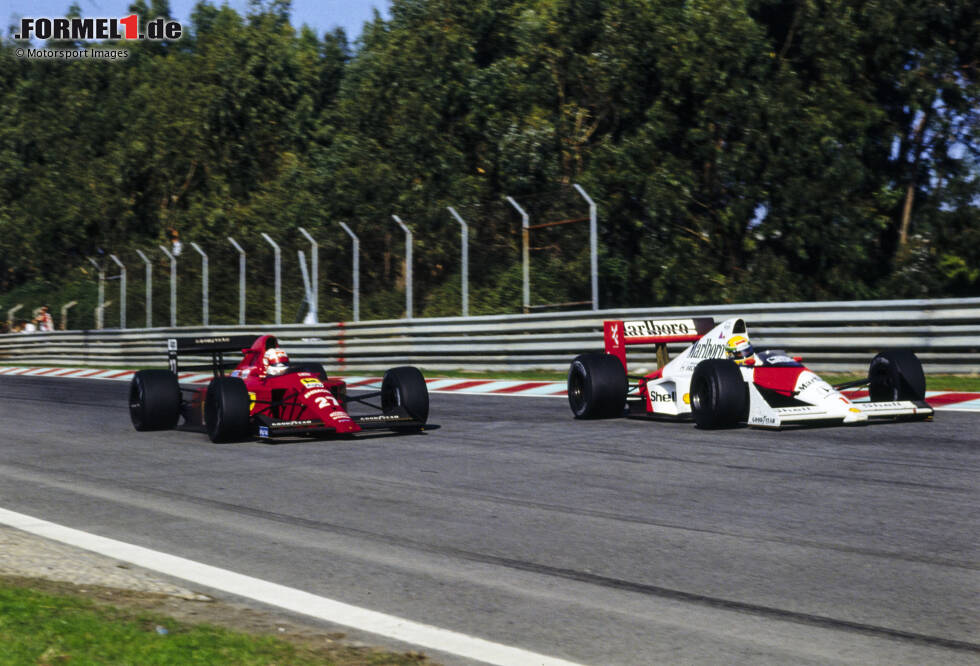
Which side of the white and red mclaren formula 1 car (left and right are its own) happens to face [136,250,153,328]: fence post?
back

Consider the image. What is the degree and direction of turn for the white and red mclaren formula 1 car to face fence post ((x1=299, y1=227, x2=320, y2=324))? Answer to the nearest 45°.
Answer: approximately 180°

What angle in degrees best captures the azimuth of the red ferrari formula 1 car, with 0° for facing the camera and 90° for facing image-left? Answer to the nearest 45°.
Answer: approximately 315°

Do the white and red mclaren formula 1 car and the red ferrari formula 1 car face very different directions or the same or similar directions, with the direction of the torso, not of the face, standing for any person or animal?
same or similar directions

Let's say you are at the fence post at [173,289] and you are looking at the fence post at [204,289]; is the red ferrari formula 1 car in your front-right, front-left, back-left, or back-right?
front-right

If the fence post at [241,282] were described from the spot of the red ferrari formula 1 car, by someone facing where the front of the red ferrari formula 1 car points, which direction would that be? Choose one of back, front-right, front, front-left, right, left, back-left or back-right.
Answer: back-left

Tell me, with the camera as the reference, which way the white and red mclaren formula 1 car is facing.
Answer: facing the viewer and to the right of the viewer

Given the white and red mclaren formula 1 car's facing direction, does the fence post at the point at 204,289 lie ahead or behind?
behind

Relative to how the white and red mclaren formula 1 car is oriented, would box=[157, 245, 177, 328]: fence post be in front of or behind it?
behind

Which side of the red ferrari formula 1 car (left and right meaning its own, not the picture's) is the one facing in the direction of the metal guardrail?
left

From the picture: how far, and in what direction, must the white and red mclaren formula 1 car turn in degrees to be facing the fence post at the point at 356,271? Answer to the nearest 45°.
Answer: approximately 180°

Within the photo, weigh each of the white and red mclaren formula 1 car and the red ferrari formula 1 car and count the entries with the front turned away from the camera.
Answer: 0

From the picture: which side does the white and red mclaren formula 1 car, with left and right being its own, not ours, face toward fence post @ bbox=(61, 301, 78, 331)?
back
